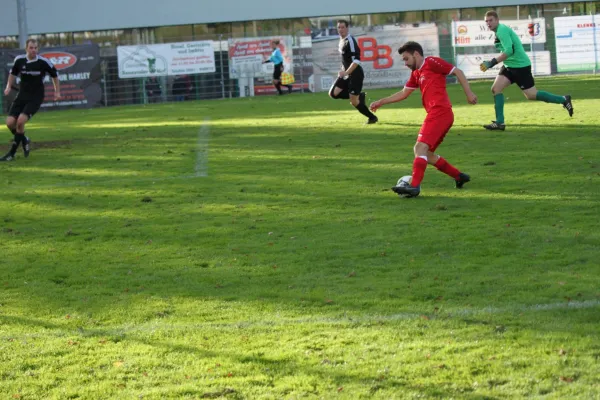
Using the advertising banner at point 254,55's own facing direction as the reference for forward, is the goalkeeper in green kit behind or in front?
in front

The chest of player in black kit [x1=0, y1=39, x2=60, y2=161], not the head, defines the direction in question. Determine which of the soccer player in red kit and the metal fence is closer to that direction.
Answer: the soccer player in red kit

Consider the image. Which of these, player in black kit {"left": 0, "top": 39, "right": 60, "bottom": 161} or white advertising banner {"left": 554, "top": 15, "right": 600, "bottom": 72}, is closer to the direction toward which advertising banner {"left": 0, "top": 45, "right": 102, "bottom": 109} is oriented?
the player in black kit

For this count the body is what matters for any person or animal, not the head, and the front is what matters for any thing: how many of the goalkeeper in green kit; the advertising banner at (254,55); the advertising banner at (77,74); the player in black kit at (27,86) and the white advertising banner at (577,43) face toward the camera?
4

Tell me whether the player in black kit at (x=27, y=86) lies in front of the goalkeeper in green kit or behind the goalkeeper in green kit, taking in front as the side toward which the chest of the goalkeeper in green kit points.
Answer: in front

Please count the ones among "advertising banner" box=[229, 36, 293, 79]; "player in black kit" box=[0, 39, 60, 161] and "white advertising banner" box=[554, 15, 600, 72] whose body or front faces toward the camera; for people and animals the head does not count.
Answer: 3

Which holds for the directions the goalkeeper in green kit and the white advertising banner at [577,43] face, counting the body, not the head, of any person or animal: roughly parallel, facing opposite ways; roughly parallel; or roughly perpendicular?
roughly perpendicular

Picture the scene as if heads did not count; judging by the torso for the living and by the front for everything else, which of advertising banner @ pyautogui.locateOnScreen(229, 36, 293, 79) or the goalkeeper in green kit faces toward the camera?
the advertising banner

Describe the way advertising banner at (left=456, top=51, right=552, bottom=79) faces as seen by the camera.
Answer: facing the viewer

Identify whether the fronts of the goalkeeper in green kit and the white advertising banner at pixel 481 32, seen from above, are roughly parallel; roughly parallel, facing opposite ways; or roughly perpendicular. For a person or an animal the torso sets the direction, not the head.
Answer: roughly perpendicular

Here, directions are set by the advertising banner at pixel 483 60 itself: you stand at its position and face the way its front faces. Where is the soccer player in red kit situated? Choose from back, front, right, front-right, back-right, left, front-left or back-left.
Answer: front
